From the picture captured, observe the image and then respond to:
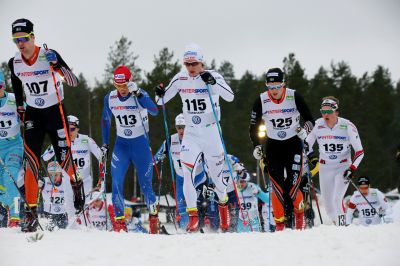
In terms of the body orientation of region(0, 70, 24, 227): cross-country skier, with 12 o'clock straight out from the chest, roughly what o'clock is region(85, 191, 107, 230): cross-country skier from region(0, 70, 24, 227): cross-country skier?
region(85, 191, 107, 230): cross-country skier is roughly at 7 o'clock from region(0, 70, 24, 227): cross-country skier.

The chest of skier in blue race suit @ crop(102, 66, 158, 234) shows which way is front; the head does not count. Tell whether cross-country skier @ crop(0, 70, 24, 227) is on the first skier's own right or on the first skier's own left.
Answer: on the first skier's own right

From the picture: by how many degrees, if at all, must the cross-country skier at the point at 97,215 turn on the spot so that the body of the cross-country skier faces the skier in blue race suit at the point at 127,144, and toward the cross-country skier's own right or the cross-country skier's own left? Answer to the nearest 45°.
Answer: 0° — they already face them

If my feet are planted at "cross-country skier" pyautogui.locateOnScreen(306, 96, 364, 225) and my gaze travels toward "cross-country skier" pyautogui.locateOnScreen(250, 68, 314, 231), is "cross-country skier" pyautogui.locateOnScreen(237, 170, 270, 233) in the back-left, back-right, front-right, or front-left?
back-right

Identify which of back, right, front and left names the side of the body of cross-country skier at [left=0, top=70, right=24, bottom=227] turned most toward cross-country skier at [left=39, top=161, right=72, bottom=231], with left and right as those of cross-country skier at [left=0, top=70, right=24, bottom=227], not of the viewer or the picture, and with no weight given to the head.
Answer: back

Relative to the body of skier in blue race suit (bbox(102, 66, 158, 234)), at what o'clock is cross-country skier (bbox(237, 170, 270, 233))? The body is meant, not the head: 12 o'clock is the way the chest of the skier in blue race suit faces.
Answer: The cross-country skier is roughly at 7 o'clock from the skier in blue race suit.

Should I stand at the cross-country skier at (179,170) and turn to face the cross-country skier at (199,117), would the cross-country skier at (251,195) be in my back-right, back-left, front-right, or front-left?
back-left

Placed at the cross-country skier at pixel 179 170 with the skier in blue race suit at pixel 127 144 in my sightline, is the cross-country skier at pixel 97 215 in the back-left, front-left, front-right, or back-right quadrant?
back-right

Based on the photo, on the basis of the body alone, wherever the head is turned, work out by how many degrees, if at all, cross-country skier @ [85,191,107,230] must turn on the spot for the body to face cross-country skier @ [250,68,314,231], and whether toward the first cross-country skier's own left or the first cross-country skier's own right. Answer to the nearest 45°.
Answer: approximately 45° to the first cross-country skier's own left
